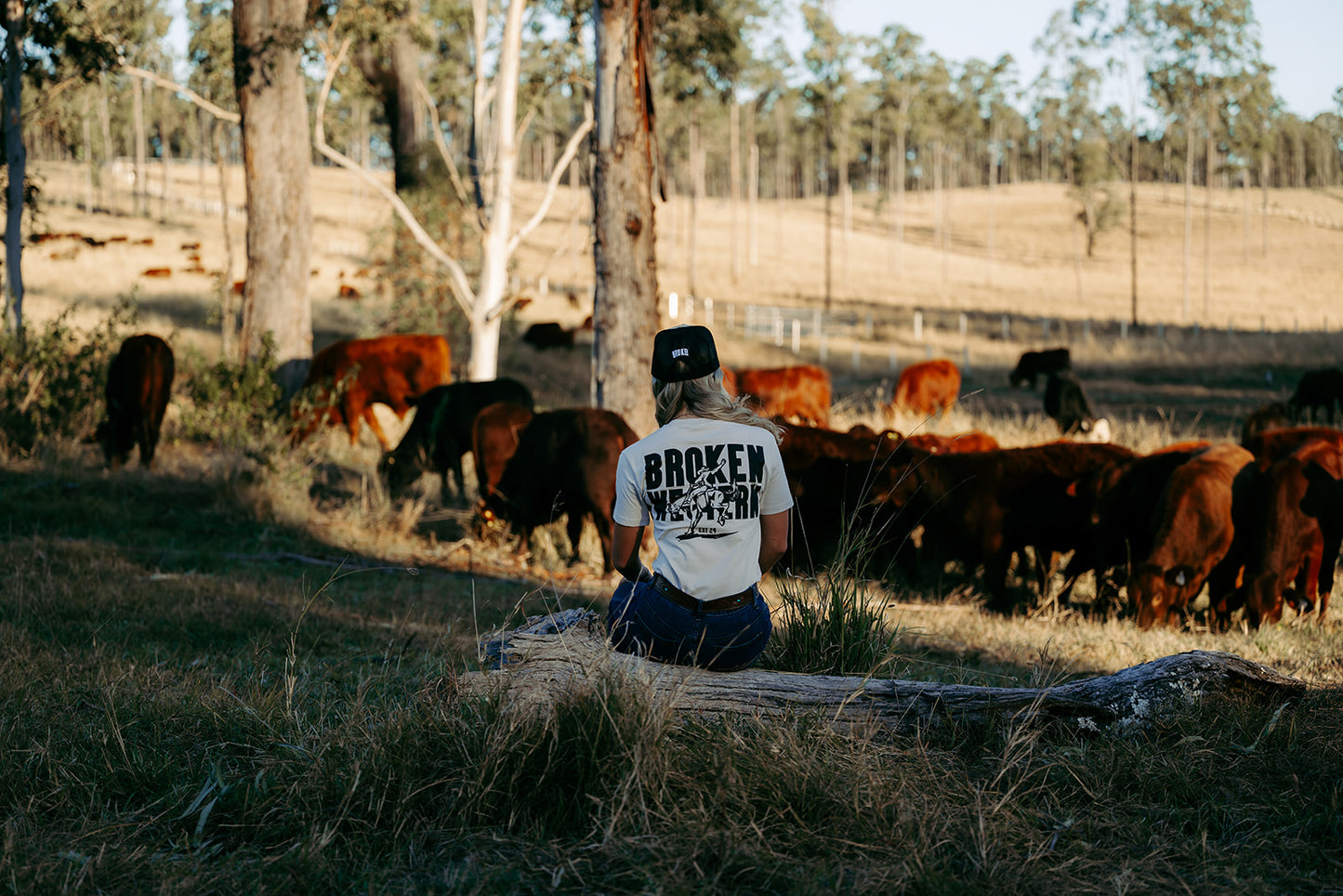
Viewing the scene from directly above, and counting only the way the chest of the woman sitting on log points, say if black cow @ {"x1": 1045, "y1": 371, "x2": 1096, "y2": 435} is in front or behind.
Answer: in front

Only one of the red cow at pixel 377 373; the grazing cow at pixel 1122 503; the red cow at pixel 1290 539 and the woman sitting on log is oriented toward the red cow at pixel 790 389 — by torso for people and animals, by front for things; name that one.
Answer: the woman sitting on log

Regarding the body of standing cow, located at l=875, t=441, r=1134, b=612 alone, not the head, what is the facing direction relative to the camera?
to the viewer's left

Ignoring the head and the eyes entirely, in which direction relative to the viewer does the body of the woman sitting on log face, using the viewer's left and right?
facing away from the viewer

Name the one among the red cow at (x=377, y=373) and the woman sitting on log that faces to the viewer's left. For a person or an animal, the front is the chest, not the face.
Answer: the red cow

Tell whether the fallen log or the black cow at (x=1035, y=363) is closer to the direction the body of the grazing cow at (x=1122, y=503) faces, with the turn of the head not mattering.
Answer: the fallen log

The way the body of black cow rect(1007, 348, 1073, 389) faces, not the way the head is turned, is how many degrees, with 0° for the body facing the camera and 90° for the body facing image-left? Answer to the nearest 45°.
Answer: approximately 90°

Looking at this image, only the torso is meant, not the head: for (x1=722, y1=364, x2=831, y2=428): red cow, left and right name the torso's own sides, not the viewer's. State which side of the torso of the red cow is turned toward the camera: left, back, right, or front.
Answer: left

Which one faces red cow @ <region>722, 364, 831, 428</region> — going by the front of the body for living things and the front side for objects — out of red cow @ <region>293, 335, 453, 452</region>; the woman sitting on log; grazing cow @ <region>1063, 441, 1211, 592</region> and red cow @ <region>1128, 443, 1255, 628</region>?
the woman sitting on log

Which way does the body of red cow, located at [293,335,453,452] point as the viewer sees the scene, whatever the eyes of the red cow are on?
to the viewer's left

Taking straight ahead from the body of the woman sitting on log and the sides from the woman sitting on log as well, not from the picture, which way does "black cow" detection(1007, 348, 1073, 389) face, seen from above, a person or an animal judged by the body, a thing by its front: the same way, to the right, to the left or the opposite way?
to the left

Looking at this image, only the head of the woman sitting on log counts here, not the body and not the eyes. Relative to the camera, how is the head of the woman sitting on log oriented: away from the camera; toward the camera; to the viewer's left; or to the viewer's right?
away from the camera
